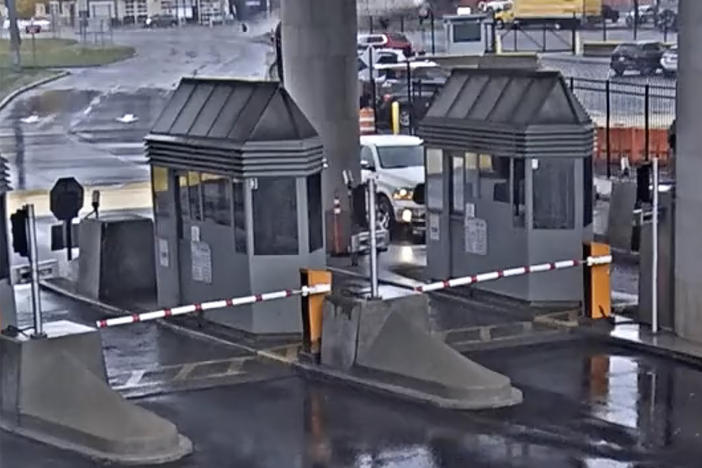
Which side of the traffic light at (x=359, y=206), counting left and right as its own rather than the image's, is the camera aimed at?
back

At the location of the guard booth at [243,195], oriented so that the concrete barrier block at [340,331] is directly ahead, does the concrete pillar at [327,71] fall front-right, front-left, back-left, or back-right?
back-left

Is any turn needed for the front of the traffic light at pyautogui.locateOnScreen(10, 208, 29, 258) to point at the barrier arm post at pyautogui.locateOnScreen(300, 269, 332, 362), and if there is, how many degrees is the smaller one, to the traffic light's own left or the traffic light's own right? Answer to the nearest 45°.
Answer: approximately 90° to the traffic light's own right

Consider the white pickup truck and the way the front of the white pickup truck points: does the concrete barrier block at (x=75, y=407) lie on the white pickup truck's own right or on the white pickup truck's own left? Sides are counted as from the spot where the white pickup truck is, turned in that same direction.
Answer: on the white pickup truck's own right

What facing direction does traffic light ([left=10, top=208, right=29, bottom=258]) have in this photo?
away from the camera

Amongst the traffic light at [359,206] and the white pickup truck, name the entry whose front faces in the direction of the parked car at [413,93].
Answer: the traffic light

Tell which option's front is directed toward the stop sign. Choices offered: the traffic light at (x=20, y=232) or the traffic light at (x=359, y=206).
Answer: the traffic light at (x=20, y=232)
